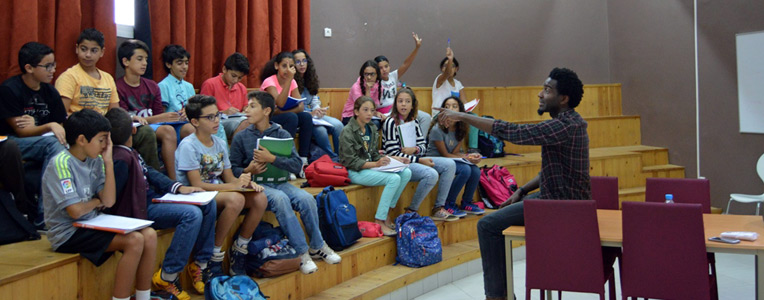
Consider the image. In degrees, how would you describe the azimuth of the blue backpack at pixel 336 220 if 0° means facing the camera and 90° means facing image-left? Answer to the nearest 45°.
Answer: approximately 315°

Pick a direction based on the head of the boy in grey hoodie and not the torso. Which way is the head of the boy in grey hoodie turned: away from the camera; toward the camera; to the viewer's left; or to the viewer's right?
to the viewer's left

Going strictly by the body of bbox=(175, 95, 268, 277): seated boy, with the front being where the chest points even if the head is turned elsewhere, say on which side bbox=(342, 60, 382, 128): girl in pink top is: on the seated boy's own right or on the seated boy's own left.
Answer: on the seated boy's own left

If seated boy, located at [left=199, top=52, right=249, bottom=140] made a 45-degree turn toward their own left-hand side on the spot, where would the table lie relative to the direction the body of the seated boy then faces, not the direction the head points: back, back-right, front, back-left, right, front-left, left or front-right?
front-right

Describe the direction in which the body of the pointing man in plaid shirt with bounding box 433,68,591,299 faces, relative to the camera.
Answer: to the viewer's left

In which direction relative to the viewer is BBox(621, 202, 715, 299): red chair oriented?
away from the camera

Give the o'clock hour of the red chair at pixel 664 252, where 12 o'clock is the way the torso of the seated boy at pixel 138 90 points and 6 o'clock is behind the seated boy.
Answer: The red chair is roughly at 12 o'clock from the seated boy.

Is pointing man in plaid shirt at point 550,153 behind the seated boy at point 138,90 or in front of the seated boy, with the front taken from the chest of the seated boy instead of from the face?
in front

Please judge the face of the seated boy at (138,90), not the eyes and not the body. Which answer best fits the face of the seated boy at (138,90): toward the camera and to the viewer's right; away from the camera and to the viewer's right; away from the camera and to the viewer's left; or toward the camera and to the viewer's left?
toward the camera and to the viewer's right

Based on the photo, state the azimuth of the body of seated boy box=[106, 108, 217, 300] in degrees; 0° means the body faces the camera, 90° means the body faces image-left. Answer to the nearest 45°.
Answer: approximately 270°

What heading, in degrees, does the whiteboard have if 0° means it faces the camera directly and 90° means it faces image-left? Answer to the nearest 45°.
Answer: approximately 45°

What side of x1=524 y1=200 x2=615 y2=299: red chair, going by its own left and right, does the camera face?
back
